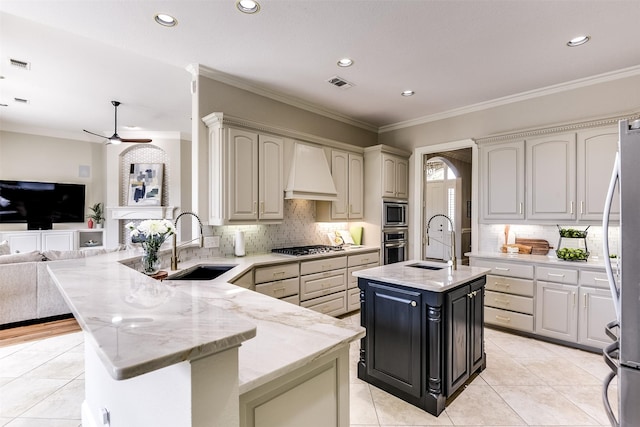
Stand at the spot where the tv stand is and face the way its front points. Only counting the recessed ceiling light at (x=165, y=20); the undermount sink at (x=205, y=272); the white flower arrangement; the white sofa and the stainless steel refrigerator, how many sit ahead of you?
5

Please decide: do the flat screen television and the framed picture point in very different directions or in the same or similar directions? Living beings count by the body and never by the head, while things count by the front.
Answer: same or similar directions

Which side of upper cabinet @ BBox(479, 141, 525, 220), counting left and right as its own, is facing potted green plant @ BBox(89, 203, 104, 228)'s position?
right

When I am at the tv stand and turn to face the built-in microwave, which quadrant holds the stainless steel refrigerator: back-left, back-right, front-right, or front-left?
front-right

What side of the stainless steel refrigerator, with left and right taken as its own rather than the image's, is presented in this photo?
left

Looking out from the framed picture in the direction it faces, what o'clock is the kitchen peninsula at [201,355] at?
The kitchen peninsula is roughly at 12 o'clock from the framed picture.

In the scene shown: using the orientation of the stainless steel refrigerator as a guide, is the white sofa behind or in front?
in front

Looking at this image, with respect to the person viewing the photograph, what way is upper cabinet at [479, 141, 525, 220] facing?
facing the viewer

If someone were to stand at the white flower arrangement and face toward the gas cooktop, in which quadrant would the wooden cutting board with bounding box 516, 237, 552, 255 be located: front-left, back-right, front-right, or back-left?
front-right

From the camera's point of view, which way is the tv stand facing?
toward the camera

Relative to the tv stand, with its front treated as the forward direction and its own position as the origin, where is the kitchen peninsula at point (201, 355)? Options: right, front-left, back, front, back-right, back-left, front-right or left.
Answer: front

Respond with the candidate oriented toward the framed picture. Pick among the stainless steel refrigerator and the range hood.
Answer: the stainless steel refrigerator

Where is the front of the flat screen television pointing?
toward the camera

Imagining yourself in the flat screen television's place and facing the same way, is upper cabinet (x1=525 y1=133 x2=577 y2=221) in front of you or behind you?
in front

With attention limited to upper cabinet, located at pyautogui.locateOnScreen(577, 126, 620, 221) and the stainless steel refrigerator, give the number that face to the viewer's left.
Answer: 1

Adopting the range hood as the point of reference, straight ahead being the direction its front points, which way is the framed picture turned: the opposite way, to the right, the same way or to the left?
the same way

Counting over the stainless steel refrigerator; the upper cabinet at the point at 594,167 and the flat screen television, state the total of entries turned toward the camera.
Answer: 2

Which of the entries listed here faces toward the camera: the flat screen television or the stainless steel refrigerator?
the flat screen television

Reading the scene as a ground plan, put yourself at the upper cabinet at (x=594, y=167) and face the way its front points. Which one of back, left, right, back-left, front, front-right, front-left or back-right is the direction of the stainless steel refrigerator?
front
